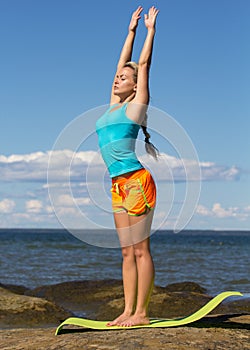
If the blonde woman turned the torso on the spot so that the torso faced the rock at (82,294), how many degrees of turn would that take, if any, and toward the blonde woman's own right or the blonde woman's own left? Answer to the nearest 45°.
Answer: approximately 135° to the blonde woman's own right

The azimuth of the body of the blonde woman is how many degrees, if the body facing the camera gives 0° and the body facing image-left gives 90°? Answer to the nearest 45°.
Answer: approximately 45°

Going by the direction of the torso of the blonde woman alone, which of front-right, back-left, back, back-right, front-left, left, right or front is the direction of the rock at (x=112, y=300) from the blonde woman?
back-right

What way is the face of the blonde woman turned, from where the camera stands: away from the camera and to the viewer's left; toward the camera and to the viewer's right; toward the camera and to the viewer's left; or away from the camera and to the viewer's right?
toward the camera and to the viewer's left

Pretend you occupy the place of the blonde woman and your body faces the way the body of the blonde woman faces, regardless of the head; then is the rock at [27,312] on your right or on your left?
on your right
